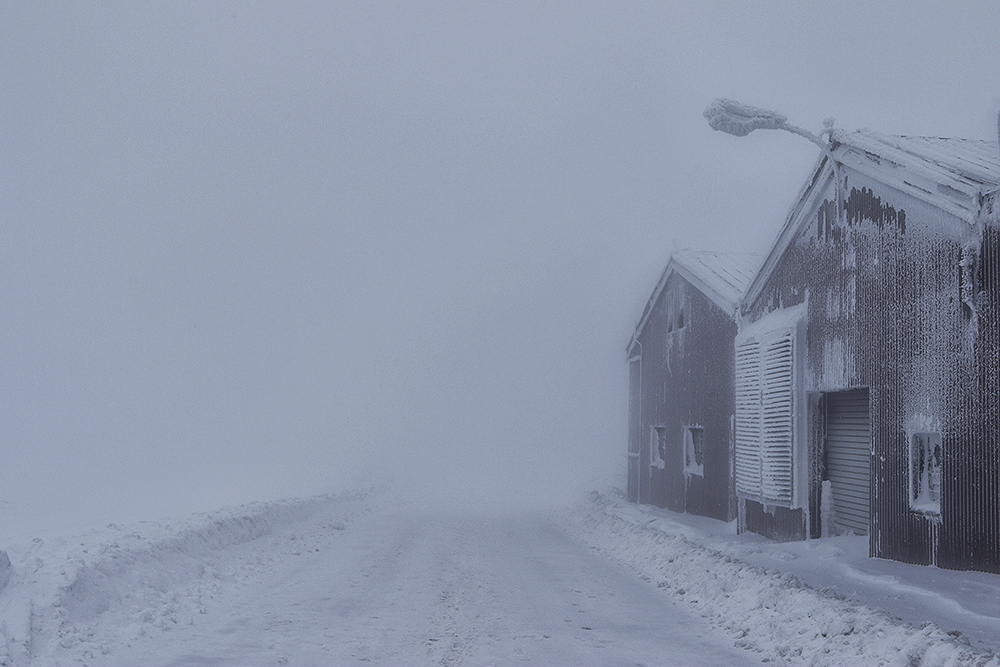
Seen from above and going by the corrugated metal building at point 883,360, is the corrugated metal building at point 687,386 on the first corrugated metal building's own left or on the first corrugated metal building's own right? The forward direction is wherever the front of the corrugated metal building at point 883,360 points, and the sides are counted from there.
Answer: on the first corrugated metal building's own right

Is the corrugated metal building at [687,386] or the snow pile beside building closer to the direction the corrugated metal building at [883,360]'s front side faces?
the snow pile beside building

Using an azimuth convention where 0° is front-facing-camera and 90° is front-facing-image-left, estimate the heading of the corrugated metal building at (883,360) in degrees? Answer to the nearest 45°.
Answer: approximately 45°

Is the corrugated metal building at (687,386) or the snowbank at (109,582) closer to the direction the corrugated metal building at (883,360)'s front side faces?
the snowbank
